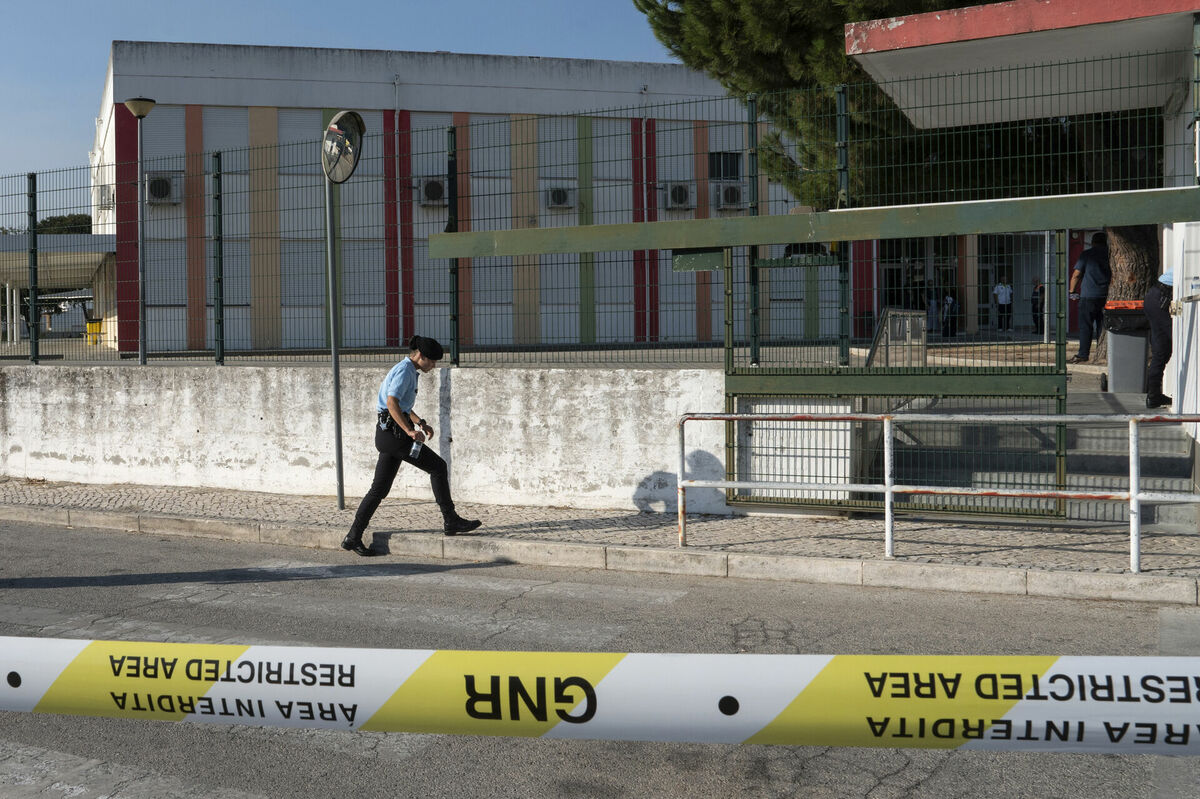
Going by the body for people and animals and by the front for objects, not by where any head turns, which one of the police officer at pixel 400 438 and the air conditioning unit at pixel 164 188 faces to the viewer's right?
the police officer

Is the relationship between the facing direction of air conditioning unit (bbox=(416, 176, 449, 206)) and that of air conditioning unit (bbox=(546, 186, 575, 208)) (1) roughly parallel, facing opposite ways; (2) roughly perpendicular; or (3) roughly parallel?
roughly parallel

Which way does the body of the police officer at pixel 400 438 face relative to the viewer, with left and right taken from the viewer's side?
facing to the right of the viewer

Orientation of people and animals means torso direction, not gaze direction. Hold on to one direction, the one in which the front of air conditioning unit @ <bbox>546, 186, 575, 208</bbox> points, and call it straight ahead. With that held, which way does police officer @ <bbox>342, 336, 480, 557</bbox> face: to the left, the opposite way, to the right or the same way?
to the left

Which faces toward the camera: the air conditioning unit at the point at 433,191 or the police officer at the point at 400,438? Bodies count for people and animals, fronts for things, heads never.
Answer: the air conditioning unit

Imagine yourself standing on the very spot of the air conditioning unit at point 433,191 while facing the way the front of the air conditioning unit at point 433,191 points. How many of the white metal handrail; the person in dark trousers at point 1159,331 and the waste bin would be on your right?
0

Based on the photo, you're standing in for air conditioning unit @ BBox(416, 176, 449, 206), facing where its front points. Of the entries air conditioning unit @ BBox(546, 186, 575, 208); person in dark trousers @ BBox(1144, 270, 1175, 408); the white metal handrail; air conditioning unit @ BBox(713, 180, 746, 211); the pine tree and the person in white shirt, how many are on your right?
0

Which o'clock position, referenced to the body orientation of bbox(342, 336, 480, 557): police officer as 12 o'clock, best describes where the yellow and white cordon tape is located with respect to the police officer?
The yellow and white cordon tape is roughly at 3 o'clock from the police officer.

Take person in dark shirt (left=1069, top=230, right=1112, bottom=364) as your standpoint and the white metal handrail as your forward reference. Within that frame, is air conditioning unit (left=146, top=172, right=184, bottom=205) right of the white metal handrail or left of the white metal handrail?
right

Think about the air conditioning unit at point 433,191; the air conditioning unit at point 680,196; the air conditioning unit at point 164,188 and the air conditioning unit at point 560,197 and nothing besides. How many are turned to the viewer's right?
0

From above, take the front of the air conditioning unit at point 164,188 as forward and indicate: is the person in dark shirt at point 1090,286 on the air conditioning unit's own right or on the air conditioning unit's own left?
on the air conditioning unit's own left

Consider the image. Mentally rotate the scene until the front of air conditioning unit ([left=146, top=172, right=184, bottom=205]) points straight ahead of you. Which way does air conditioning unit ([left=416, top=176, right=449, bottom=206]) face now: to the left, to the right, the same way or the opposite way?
the same way

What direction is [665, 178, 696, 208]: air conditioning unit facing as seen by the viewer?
toward the camera

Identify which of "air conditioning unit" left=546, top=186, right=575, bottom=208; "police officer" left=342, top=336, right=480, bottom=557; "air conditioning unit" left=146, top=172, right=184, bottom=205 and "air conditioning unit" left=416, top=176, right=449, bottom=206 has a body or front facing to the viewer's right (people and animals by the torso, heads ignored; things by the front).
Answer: the police officer

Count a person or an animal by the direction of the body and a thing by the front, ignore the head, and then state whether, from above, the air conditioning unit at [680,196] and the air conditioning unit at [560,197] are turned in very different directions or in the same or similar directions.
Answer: same or similar directions

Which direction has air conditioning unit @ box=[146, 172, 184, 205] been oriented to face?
toward the camera
